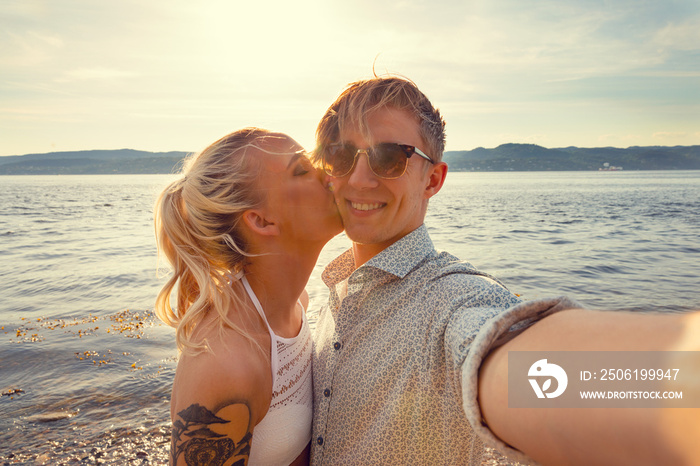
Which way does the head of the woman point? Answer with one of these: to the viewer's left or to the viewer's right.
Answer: to the viewer's right

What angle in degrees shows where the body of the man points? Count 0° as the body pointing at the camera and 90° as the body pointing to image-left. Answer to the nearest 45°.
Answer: approximately 45°

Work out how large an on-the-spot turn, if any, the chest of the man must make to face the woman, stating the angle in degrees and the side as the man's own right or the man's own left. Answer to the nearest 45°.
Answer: approximately 45° to the man's own right
